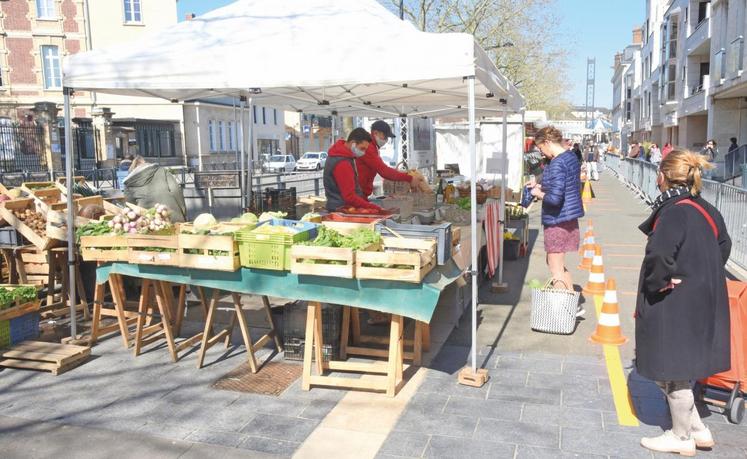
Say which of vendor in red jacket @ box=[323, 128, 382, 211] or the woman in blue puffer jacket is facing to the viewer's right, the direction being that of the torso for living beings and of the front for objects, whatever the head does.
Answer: the vendor in red jacket

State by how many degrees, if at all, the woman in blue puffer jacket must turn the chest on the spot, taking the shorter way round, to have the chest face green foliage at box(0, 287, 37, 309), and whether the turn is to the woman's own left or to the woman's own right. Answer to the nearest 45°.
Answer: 0° — they already face it

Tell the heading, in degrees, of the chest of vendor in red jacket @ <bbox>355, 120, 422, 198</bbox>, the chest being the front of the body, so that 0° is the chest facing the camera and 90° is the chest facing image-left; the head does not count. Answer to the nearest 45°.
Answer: approximately 270°

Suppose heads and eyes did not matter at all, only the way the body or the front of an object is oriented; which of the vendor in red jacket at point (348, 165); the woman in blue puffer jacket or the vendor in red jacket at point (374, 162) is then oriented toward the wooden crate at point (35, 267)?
the woman in blue puffer jacket

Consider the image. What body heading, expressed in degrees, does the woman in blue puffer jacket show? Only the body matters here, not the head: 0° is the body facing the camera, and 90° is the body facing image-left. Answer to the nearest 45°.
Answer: approximately 90°

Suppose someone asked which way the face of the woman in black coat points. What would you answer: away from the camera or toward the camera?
away from the camera

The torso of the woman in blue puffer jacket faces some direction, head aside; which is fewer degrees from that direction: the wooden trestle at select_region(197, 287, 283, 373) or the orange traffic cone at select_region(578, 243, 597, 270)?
the wooden trestle

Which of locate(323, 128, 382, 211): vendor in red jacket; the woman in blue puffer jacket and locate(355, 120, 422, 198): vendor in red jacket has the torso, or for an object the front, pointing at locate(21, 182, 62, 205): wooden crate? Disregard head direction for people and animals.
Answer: the woman in blue puffer jacket

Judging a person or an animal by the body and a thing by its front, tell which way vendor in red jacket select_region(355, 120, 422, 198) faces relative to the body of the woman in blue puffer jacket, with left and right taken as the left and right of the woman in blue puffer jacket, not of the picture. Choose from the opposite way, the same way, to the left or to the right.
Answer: the opposite way

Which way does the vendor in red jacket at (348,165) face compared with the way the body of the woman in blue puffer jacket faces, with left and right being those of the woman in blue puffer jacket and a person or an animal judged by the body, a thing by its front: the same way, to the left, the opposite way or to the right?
the opposite way

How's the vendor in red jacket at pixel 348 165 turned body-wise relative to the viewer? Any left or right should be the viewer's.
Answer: facing to the right of the viewer

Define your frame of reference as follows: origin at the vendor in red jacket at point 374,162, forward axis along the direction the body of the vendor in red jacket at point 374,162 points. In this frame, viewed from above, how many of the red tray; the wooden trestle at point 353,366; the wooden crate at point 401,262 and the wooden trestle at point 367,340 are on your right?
4

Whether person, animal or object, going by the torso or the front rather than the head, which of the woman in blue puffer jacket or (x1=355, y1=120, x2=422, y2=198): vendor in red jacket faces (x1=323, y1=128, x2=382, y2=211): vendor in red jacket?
the woman in blue puffer jacket
